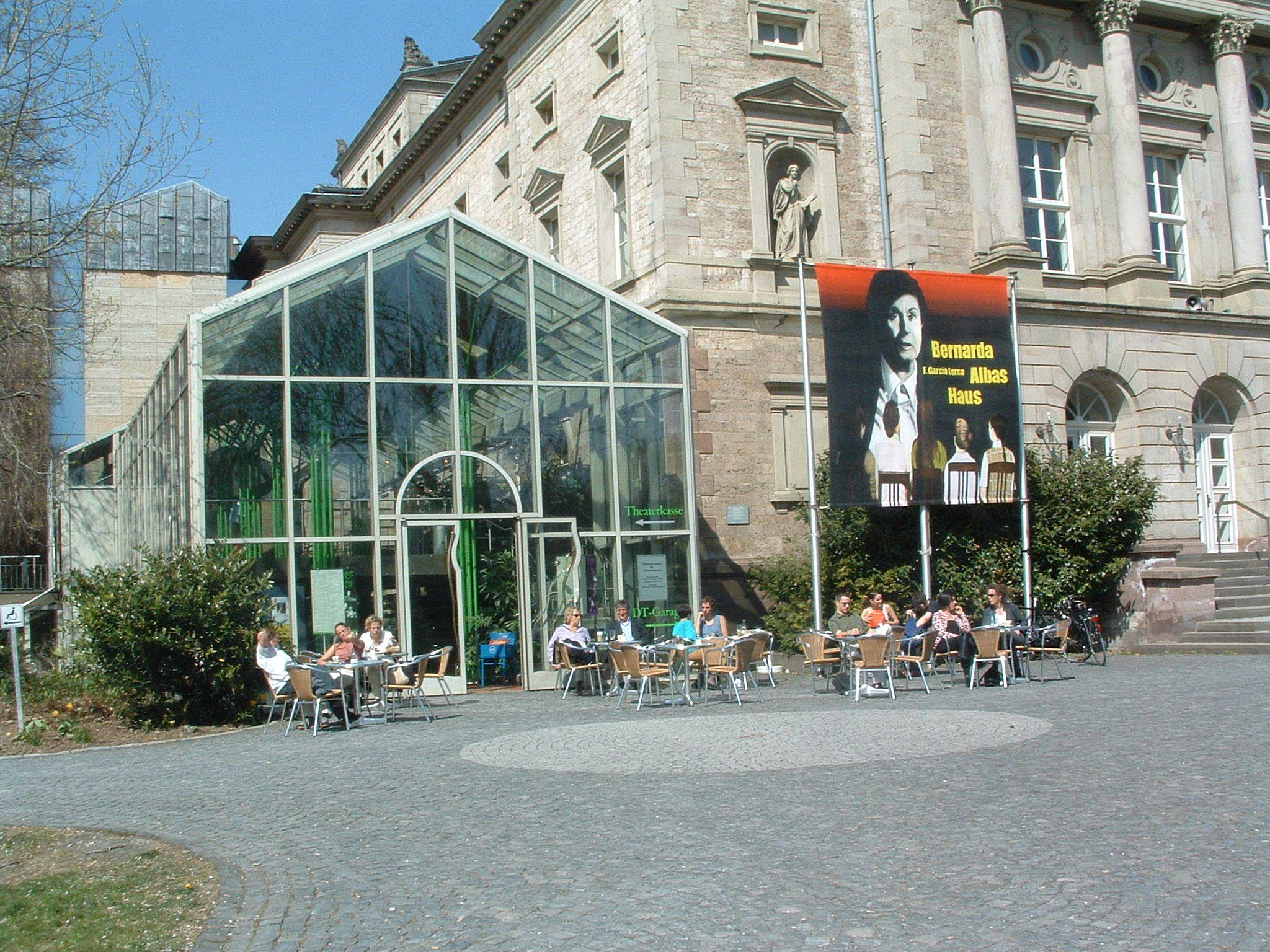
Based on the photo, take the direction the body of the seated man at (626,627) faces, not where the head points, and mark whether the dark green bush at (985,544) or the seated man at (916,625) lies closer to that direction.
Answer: the seated man at (916,625)

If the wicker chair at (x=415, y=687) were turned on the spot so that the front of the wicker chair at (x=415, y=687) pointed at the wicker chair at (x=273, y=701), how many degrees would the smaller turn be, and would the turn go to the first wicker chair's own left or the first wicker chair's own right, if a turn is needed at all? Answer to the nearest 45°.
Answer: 0° — it already faces it

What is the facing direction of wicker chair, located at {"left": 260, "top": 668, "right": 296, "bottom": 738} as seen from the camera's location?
facing to the right of the viewer

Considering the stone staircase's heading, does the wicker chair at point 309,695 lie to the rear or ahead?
ahead

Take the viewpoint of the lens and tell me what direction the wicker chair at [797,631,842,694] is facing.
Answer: facing away from the viewer and to the right of the viewer

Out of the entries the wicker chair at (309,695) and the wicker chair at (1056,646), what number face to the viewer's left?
1

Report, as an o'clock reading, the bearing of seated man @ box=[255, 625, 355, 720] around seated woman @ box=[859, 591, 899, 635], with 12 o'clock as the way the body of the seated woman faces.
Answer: The seated man is roughly at 2 o'clock from the seated woman.

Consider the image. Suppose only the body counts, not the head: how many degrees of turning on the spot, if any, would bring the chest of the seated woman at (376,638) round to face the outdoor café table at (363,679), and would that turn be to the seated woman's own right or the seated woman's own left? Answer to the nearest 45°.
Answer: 0° — they already face it
